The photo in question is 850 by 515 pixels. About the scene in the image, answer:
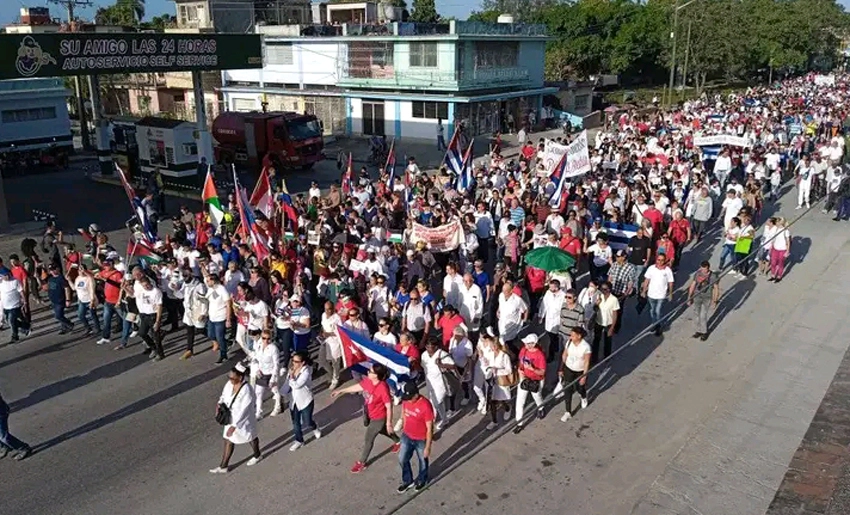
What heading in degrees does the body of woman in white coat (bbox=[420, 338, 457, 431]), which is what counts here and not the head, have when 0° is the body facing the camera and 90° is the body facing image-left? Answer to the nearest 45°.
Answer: approximately 45°

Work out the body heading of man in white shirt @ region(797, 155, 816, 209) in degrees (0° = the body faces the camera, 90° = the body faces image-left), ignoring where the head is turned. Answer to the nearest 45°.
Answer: approximately 0°

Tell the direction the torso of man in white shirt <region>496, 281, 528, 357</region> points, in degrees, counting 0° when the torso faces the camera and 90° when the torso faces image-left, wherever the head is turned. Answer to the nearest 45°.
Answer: approximately 45°

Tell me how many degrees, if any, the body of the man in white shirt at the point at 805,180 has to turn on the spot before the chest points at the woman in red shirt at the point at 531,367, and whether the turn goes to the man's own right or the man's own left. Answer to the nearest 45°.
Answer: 0° — they already face them

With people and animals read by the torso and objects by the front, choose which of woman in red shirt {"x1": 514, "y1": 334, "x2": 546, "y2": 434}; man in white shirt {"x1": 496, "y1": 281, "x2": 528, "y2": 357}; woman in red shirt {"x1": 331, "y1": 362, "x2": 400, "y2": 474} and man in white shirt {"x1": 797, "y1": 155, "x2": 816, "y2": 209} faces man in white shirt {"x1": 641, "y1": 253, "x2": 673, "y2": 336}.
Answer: man in white shirt {"x1": 797, "y1": 155, "x2": 816, "y2": 209}

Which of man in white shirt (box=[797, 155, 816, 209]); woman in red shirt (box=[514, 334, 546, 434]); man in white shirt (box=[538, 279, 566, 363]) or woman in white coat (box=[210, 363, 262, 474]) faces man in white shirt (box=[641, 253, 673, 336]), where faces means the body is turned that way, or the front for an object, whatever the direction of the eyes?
man in white shirt (box=[797, 155, 816, 209])

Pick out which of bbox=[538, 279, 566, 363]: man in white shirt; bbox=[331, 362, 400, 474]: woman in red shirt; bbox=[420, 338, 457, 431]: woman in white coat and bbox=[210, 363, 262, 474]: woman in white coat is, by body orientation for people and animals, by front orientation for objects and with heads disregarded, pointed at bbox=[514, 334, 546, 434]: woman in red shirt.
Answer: the man in white shirt

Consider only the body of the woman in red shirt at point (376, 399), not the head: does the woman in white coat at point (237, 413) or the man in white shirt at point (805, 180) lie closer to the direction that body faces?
the woman in white coat

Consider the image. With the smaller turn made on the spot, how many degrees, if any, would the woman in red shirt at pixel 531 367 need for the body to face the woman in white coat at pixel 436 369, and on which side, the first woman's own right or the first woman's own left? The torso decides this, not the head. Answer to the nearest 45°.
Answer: approximately 45° to the first woman's own right

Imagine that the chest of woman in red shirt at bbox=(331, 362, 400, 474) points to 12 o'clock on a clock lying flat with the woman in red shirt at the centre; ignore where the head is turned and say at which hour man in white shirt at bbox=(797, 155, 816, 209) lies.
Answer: The man in white shirt is roughly at 6 o'clock from the woman in red shirt.

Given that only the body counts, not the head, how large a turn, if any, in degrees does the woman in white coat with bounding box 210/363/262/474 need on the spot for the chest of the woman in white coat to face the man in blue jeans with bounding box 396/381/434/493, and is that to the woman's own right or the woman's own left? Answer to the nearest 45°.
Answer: approximately 90° to the woman's own left

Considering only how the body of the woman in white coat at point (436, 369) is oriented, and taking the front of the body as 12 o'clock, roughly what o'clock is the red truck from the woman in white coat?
The red truck is roughly at 4 o'clock from the woman in white coat.

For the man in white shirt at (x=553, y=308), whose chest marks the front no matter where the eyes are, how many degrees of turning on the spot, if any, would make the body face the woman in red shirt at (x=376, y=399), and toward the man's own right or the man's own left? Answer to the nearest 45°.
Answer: approximately 45° to the man's own right

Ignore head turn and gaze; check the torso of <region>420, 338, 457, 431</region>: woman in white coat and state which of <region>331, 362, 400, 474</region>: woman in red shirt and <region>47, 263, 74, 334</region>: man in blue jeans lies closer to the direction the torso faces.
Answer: the woman in red shirt

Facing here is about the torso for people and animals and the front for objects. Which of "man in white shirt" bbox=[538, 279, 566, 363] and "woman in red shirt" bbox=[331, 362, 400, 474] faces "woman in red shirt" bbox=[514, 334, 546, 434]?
the man in white shirt

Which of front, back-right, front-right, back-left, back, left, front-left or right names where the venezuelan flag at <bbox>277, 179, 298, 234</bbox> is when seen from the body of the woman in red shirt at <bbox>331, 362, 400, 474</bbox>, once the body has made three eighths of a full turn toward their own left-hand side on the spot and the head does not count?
left
